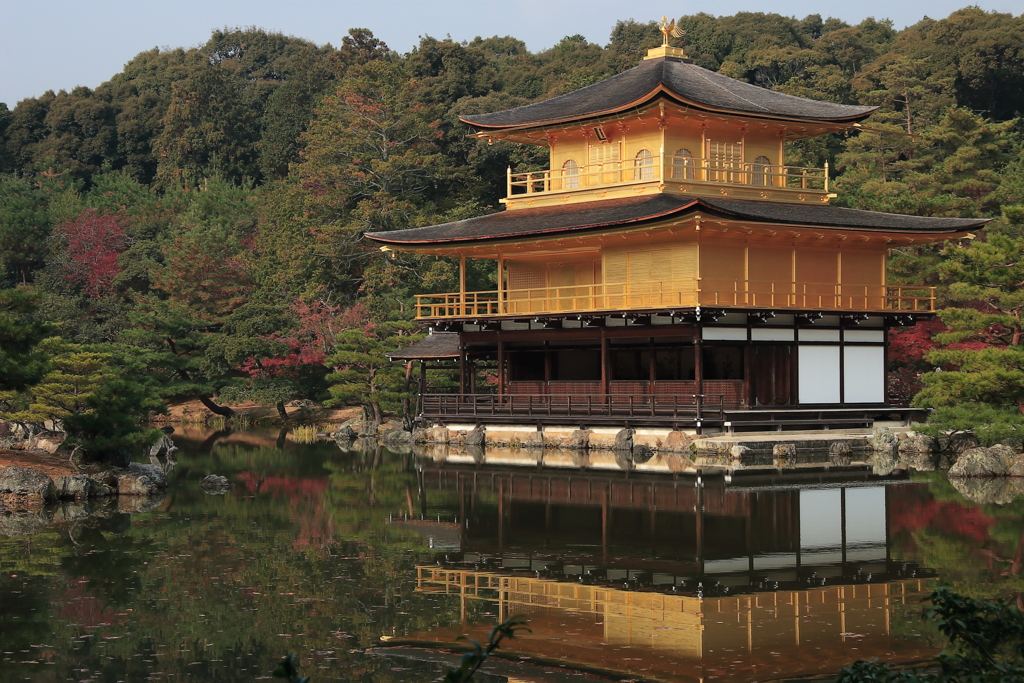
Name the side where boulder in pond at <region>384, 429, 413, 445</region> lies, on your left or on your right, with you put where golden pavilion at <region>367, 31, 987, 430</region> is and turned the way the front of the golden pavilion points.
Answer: on your right

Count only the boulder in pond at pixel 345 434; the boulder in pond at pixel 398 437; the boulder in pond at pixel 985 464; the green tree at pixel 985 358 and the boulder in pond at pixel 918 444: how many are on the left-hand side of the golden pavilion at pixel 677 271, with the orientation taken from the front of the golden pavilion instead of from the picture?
3

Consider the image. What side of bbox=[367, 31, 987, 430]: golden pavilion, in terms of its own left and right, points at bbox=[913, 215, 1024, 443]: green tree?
left

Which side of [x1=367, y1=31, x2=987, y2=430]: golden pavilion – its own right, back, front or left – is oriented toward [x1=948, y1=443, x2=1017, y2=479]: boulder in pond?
left

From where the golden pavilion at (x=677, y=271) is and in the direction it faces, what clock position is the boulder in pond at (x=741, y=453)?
The boulder in pond is roughly at 10 o'clock from the golden pavilion.

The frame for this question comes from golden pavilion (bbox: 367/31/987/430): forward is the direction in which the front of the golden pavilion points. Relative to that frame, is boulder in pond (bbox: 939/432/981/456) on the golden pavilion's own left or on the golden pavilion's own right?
on the golden pavilion's own left

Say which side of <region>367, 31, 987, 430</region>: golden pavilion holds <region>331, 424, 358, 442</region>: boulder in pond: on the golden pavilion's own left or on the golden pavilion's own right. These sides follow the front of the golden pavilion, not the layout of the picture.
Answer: on the golden pavilion's own right

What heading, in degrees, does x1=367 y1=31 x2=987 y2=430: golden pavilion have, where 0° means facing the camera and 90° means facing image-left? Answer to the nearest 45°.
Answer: approximately 45°

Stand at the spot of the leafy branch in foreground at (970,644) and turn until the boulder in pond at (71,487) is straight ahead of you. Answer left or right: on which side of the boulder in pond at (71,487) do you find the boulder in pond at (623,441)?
right

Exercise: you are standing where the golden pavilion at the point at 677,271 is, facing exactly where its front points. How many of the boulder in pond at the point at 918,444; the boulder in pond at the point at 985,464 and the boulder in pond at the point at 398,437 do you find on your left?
2

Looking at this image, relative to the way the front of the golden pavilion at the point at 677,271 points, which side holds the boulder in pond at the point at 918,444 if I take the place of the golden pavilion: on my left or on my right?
on my left

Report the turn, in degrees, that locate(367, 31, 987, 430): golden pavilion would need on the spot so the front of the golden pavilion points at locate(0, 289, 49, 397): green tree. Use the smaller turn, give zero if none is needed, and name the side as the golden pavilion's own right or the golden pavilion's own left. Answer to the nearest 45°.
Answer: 0° — it already faces it
